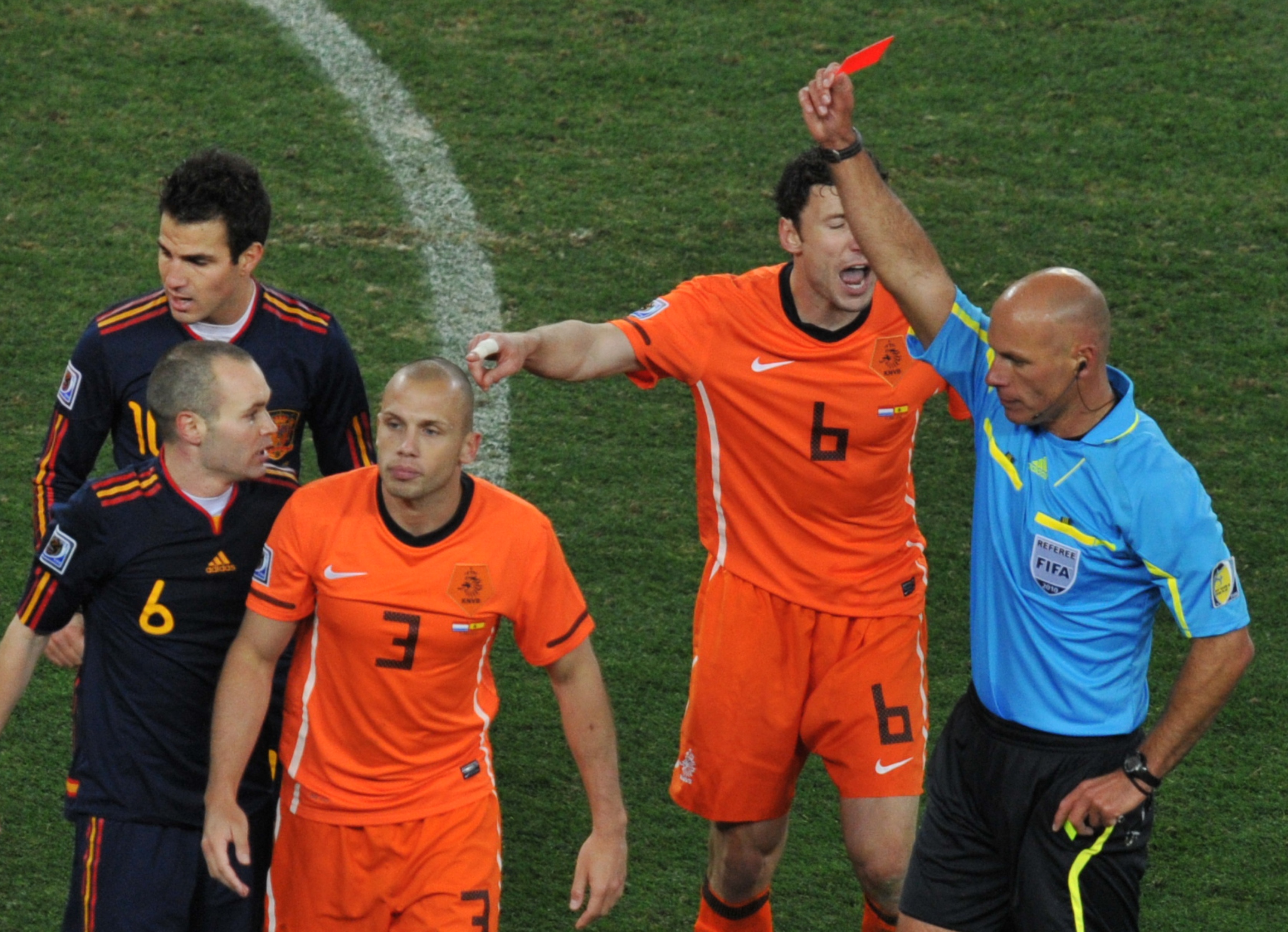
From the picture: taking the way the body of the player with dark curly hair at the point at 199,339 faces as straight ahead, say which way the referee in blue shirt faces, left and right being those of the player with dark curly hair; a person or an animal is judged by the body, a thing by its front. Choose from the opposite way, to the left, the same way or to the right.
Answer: to the right

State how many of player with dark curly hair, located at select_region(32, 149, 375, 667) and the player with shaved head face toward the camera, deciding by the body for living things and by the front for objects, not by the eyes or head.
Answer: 2

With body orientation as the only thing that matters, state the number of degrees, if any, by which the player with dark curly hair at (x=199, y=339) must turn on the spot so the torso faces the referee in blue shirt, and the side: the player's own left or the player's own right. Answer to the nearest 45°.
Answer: approximately 45° to the player's own left

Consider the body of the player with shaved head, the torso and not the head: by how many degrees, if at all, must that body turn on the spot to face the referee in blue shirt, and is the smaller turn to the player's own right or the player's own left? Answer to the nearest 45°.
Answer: approximately 90° to the player's own left

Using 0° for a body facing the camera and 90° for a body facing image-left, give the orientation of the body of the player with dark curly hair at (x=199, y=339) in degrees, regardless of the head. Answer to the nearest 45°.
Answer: approximately 0°

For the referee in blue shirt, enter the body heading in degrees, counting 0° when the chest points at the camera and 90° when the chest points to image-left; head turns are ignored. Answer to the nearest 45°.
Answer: approximately 45°

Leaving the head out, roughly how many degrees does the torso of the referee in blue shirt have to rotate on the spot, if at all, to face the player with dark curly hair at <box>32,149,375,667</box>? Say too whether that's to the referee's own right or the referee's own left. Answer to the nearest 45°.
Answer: approximately 45° to the referee's own right
